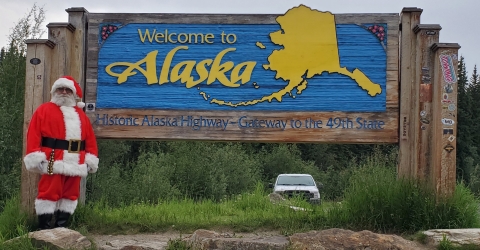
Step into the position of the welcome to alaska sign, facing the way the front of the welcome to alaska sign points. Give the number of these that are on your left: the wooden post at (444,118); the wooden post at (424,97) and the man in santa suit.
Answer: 2

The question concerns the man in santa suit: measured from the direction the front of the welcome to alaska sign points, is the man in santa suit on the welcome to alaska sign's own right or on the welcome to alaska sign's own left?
on the welcome to alaska sign's own right

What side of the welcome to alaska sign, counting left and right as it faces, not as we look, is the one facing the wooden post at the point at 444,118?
left

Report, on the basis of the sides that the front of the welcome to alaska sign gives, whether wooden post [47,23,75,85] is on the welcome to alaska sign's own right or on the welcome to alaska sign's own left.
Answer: on the welcome to alaska sign's own right

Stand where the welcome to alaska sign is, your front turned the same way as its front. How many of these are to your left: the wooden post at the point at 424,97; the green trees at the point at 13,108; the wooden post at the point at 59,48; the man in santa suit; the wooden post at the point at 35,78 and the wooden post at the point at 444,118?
2

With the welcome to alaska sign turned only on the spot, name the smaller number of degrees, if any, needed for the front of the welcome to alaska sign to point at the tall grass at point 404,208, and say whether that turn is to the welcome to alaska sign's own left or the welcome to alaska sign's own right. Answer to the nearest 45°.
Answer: approximately 90° to the welcome to alaska sign's own left

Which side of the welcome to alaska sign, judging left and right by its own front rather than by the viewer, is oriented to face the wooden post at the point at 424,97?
left

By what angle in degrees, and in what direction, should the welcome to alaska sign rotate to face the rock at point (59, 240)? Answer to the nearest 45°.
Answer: approximately 45° to its right

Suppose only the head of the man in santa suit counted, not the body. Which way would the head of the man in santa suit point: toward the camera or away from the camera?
toward the camera

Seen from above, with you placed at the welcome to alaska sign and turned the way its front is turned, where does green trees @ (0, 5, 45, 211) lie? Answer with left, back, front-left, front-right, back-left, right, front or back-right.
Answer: back-right

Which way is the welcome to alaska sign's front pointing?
toward the camera
